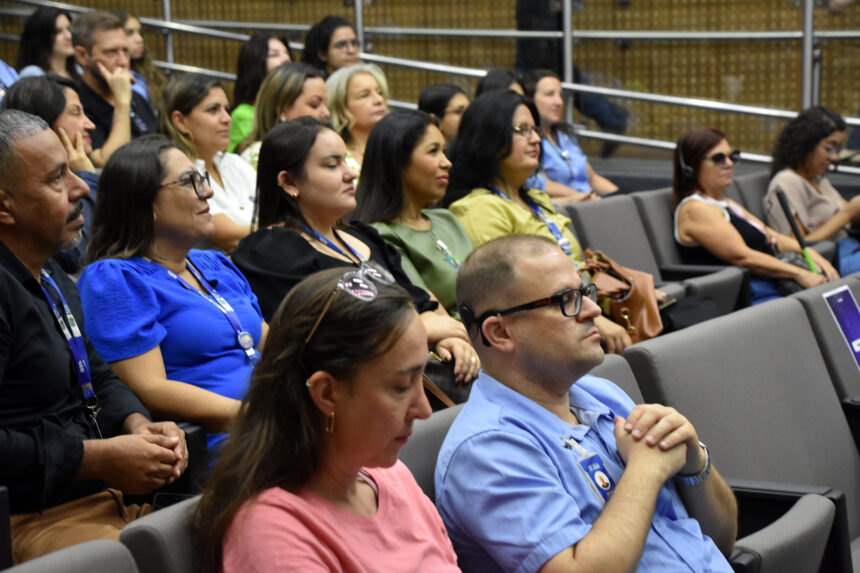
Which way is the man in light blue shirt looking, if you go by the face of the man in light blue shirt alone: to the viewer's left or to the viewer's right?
to the viewer's right

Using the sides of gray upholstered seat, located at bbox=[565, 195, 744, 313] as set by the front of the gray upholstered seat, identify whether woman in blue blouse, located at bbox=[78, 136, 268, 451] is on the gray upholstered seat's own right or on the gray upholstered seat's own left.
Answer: on the gray upholstered seat's own right

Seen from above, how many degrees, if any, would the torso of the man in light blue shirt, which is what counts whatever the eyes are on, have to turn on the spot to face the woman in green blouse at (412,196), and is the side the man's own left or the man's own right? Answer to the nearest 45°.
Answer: approximately 135° to the man's own left

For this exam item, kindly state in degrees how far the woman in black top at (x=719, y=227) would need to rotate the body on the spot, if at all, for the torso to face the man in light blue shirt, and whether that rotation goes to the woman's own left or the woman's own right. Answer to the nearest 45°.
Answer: approximately 45° to the woman's own right

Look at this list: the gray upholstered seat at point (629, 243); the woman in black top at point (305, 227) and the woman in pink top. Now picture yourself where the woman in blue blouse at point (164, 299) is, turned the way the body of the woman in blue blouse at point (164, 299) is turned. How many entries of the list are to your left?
2

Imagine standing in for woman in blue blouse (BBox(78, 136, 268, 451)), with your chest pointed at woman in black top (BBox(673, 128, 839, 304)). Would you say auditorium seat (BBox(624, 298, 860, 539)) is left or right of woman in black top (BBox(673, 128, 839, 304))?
right

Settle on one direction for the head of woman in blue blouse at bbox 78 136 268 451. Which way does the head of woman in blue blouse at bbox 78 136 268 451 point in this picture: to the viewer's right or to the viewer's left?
to the viewer's right
